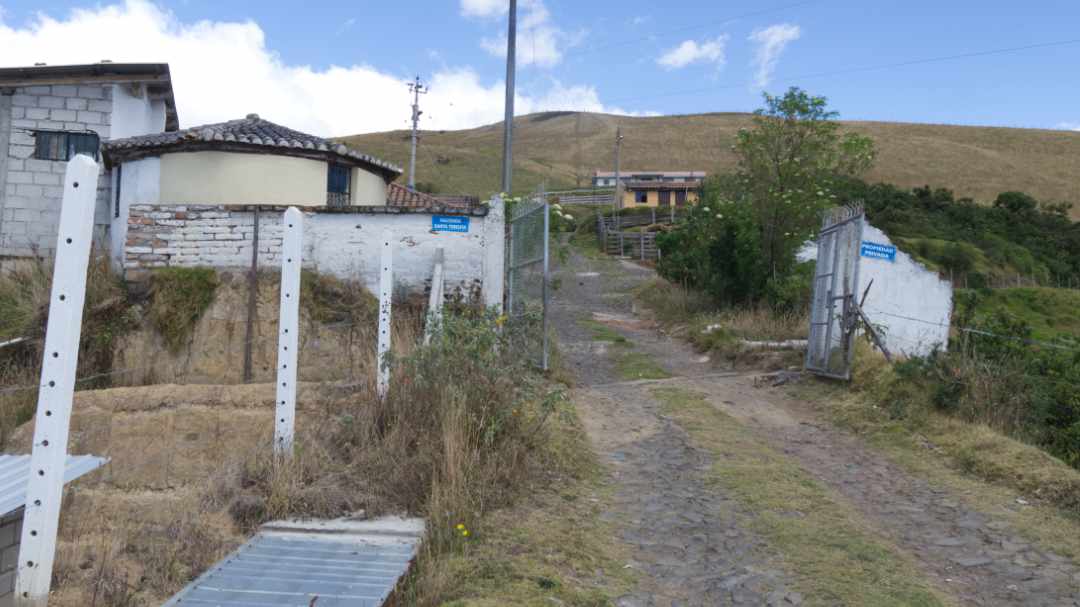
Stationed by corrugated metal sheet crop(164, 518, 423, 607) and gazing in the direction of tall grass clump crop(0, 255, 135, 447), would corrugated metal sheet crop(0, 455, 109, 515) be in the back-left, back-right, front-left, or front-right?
front-left

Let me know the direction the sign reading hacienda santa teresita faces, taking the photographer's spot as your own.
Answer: facing the viewer

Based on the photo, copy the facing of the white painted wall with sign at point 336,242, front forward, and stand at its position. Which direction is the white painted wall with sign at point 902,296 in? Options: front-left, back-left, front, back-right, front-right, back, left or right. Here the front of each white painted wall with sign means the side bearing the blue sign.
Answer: left

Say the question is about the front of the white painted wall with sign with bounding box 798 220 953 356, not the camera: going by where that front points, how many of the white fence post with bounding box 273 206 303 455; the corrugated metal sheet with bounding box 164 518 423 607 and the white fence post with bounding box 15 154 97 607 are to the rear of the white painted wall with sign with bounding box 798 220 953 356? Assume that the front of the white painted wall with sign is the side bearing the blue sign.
0

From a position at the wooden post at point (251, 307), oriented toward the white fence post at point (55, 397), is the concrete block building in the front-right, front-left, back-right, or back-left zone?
back-right

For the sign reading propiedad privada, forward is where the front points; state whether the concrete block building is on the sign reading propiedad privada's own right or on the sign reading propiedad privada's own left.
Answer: on the sign reading propiedad privada's own right

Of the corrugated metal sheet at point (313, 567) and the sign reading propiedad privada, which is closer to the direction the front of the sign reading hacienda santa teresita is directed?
the corrugated metal sheet

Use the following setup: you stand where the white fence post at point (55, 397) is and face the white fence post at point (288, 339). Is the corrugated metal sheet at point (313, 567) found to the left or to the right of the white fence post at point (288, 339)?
right

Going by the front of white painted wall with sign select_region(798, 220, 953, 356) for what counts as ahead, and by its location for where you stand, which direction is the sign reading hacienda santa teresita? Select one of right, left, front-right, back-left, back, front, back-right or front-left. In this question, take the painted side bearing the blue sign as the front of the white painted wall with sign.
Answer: front-right

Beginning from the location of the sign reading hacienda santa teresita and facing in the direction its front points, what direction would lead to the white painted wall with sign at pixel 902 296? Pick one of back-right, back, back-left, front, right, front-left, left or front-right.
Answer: left

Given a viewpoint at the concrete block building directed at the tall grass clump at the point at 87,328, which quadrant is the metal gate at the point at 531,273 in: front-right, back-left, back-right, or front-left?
front-left

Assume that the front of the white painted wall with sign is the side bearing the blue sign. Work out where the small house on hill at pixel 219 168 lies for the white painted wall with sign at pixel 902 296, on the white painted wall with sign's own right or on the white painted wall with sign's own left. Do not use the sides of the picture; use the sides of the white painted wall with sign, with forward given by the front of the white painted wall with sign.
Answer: on the white painted wall with sign's own right

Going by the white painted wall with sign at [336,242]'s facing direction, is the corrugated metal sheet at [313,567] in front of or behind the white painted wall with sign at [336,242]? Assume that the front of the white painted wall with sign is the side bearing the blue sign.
in front

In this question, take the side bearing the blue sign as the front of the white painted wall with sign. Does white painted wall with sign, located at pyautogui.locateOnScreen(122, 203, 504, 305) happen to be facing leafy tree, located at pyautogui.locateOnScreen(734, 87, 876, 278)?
no
